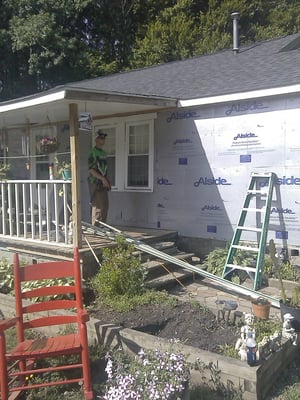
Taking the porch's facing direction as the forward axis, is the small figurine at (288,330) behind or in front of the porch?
in front

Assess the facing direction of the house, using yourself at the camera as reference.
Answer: facing the viewer and to the left of the viewer

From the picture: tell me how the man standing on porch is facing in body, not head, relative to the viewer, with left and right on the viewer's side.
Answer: facing the viewer and to the right of the viewer

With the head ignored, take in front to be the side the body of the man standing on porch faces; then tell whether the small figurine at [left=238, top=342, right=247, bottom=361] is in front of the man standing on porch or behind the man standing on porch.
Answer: in front

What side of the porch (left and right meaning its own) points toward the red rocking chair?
front

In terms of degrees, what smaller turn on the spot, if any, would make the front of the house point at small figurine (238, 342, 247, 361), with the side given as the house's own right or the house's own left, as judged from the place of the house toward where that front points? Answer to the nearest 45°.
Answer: approximately 45° to the house's own left

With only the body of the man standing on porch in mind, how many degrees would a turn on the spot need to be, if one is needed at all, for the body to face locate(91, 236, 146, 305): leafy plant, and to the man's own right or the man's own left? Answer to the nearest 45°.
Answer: approximately 45° to the man's own right

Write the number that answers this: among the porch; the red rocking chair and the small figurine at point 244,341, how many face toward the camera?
3

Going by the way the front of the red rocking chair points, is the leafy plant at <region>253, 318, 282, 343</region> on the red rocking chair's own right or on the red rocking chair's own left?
on the red rocking chair's own left

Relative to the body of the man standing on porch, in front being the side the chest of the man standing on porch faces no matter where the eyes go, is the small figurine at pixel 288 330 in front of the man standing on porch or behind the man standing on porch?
in front

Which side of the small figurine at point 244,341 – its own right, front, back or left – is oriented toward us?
front

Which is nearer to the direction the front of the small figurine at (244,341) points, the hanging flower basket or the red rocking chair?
the red rocking chair

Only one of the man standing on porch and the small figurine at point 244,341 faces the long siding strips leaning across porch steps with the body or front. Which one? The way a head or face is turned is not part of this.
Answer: the man standing on porch

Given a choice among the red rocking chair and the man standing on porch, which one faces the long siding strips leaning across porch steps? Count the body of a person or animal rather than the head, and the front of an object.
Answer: the man standing on porch

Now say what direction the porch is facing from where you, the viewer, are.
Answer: facing the viewer
